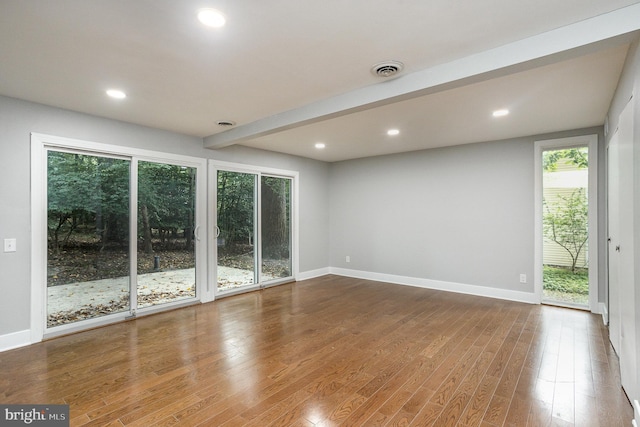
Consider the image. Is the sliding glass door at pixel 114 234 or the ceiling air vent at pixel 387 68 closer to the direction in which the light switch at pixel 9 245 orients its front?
the ceiling air vent

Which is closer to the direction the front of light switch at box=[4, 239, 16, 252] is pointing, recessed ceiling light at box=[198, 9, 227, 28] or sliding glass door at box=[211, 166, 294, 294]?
the recessed ceiling light

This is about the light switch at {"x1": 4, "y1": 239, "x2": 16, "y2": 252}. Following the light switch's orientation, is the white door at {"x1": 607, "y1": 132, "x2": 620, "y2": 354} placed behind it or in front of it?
in front

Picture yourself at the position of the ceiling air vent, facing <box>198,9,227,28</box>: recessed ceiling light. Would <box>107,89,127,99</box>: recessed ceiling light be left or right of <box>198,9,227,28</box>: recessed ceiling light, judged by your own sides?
right

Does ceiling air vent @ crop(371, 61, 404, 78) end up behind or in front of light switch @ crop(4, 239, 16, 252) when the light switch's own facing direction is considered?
in front

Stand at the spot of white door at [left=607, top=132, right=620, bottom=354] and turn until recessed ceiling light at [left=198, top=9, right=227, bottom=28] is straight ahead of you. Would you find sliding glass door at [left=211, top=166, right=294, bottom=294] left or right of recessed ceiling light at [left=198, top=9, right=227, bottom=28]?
right
